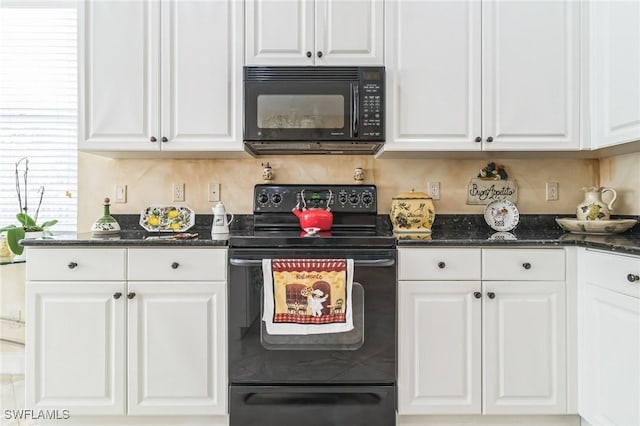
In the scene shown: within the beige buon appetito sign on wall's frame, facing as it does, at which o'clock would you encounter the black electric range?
The black electric range is roughly at 2 o'clock from the beige buon appetito sign on wall.

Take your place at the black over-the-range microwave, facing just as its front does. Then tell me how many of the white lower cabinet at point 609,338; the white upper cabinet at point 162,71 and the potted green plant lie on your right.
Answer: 2

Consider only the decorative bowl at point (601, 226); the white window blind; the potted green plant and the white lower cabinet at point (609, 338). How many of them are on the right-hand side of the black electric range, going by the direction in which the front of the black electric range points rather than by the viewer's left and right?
2
